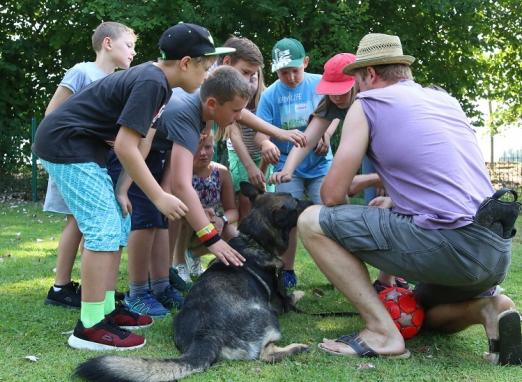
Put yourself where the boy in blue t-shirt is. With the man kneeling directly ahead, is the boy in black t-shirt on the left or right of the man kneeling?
right

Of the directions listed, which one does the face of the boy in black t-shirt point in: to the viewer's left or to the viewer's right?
to the viewer's right

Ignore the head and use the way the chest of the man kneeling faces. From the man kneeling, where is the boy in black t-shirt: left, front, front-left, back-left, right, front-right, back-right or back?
front-left

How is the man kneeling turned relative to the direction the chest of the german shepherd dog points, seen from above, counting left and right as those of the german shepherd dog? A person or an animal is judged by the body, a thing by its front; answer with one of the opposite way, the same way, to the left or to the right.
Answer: to the left

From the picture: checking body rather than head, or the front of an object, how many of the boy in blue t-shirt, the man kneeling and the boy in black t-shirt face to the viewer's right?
1

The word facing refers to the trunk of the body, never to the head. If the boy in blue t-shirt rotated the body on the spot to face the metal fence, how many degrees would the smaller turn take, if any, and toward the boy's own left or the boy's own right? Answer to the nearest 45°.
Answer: approximately 135° to the boy's own left

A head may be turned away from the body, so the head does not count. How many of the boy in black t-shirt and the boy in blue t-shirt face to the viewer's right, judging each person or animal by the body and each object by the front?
1

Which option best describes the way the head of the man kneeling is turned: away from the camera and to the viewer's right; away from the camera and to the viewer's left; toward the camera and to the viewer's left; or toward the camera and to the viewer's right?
away from the camera and to the viewer's left

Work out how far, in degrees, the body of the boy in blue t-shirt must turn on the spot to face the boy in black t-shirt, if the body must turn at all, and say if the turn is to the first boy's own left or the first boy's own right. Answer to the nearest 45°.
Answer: approximately 45° to the first boy's own right

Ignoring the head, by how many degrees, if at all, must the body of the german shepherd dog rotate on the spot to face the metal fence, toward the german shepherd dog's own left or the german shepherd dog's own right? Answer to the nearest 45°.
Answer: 0° — it already faces it

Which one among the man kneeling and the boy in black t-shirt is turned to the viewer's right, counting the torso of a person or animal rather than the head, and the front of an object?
the boy in black t-shirt

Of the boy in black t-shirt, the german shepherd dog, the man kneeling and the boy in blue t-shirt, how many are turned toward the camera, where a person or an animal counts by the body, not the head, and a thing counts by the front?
1

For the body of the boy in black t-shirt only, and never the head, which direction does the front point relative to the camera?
to the viewer's right

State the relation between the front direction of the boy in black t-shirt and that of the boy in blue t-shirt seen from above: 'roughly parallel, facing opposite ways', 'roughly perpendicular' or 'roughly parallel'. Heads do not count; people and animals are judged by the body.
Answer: roughly perpendicular

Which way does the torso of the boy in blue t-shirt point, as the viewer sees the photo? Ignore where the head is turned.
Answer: toward the camera
